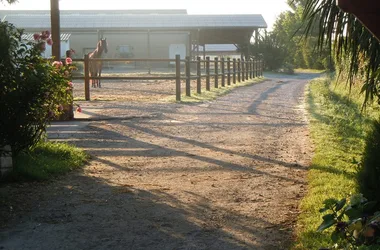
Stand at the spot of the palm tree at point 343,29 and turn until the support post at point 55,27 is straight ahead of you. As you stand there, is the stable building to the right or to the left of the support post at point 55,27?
right

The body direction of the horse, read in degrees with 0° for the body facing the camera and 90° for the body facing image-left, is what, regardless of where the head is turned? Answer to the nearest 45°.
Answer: approximately 315°

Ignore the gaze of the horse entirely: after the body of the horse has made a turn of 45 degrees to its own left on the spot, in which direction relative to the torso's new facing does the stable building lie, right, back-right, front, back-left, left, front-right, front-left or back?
left
